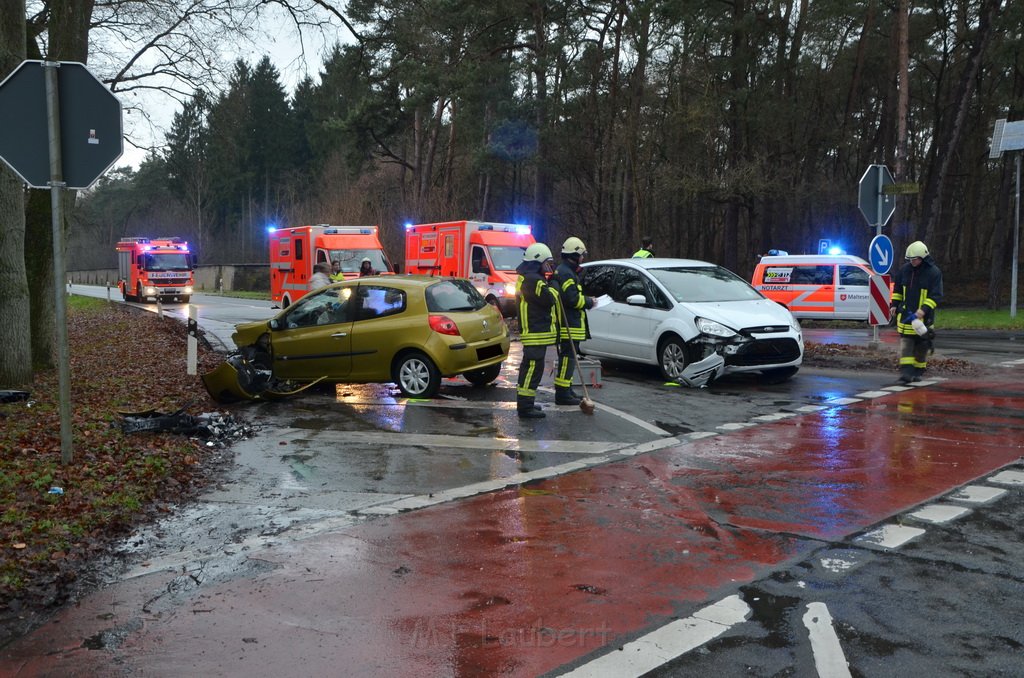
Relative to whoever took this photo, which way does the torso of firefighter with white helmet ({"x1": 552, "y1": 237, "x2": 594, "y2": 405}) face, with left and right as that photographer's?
facing to the right of the viewer

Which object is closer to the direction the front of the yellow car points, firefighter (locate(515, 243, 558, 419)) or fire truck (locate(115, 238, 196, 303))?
the fire truck

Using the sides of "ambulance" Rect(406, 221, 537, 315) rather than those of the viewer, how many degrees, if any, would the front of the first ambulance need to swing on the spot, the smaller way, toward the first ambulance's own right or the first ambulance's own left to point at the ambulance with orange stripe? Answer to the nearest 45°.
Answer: approximately 45° to the first ambulance's own left

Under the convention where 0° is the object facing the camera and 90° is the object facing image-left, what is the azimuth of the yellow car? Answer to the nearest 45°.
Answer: approximately 135°

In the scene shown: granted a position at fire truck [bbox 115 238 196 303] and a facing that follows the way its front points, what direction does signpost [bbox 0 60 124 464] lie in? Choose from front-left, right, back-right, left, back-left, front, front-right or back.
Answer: front-right

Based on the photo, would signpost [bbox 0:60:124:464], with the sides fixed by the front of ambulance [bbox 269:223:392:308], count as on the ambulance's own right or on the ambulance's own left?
on the ambulance's own right

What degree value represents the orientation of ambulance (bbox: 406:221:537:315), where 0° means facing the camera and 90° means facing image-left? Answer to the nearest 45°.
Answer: approximately 315°
